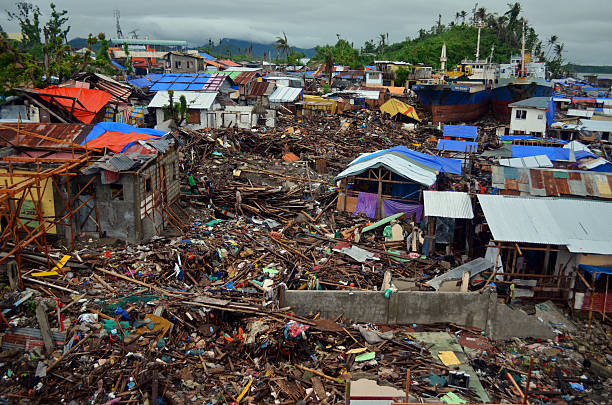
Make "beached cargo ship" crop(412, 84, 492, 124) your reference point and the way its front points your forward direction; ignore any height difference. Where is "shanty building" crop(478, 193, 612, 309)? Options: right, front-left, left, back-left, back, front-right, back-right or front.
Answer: front-left

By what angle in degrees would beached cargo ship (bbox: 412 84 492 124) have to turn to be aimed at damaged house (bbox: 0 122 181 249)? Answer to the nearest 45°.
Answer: approximately 45° to its left

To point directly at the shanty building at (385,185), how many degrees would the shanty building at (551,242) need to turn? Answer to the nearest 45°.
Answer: approximately 135° to its right

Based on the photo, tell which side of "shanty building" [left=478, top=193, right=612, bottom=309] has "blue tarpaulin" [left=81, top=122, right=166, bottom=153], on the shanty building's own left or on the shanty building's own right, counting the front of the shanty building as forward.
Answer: on the shanty building's own right

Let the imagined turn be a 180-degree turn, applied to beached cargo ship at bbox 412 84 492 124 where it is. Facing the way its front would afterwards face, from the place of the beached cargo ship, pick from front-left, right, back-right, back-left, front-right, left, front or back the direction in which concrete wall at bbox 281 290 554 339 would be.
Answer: back-right

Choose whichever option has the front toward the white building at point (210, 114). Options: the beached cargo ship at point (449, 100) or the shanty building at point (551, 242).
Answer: the beached cargo ship

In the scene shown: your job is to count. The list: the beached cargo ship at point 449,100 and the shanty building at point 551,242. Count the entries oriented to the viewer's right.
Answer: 0

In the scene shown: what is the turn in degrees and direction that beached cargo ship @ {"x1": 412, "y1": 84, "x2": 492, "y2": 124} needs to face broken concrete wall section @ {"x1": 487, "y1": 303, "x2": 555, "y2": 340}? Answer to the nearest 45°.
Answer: approximately 45° to its left

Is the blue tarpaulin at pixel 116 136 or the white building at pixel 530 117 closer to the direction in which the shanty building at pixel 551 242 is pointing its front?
the blue tarpaulin

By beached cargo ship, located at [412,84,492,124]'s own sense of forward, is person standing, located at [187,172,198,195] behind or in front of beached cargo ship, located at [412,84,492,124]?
in front

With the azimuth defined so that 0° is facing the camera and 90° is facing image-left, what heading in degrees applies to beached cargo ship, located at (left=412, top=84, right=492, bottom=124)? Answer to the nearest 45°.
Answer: approximately 45°

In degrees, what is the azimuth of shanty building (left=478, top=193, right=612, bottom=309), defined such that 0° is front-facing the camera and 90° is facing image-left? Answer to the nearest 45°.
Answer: approximately 0°

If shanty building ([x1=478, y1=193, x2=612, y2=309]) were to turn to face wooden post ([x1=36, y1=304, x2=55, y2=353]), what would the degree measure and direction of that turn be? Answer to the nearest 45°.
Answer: approximately 45° to its right

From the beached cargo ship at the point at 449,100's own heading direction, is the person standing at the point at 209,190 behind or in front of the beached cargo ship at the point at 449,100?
in front
